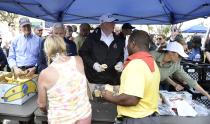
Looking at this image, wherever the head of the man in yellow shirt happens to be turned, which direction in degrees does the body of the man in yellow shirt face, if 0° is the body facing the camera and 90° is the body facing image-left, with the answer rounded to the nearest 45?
approximately 135°

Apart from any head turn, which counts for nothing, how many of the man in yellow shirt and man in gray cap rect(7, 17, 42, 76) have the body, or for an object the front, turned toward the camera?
1

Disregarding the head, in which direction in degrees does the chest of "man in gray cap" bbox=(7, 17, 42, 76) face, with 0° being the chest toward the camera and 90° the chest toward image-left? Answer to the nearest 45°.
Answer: approximately 0°

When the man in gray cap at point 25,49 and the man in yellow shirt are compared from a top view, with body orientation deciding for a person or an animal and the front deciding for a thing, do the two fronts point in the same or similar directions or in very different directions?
very different directions

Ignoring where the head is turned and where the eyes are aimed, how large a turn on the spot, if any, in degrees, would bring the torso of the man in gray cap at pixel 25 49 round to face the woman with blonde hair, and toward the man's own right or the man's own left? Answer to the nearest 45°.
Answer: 0° — they already face them

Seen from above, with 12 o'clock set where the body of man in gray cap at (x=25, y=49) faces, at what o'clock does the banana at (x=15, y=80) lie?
The banana is roughly at 12 o'clock from the man in gray cap.

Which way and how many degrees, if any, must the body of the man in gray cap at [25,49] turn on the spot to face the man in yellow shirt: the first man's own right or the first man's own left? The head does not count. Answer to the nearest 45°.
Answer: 0° — they already face them

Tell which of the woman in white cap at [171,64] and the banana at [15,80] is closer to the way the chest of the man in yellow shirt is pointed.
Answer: the banana

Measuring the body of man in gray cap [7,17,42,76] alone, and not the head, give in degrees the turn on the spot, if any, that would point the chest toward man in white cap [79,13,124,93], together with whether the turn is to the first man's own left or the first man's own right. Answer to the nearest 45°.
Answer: approximately 45° to the first man's own left
